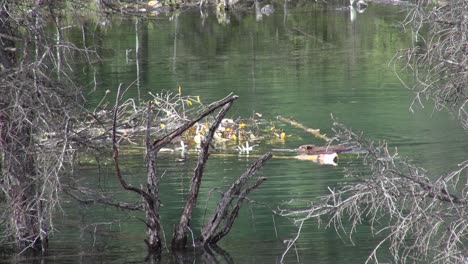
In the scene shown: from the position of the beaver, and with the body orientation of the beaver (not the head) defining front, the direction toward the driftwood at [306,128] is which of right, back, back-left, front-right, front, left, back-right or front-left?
right

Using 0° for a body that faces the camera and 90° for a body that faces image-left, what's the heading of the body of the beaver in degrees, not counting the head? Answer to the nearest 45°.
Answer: approximately 90°

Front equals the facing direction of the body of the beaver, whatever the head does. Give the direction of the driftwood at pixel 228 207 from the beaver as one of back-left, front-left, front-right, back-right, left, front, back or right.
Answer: left

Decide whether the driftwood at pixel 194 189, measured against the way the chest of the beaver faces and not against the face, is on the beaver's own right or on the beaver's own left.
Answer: on the beaver's own left

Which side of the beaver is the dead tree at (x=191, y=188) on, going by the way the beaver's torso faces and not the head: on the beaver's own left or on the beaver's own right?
on the beaver's own left

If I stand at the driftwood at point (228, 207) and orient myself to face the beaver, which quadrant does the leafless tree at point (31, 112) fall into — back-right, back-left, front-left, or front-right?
back-left
